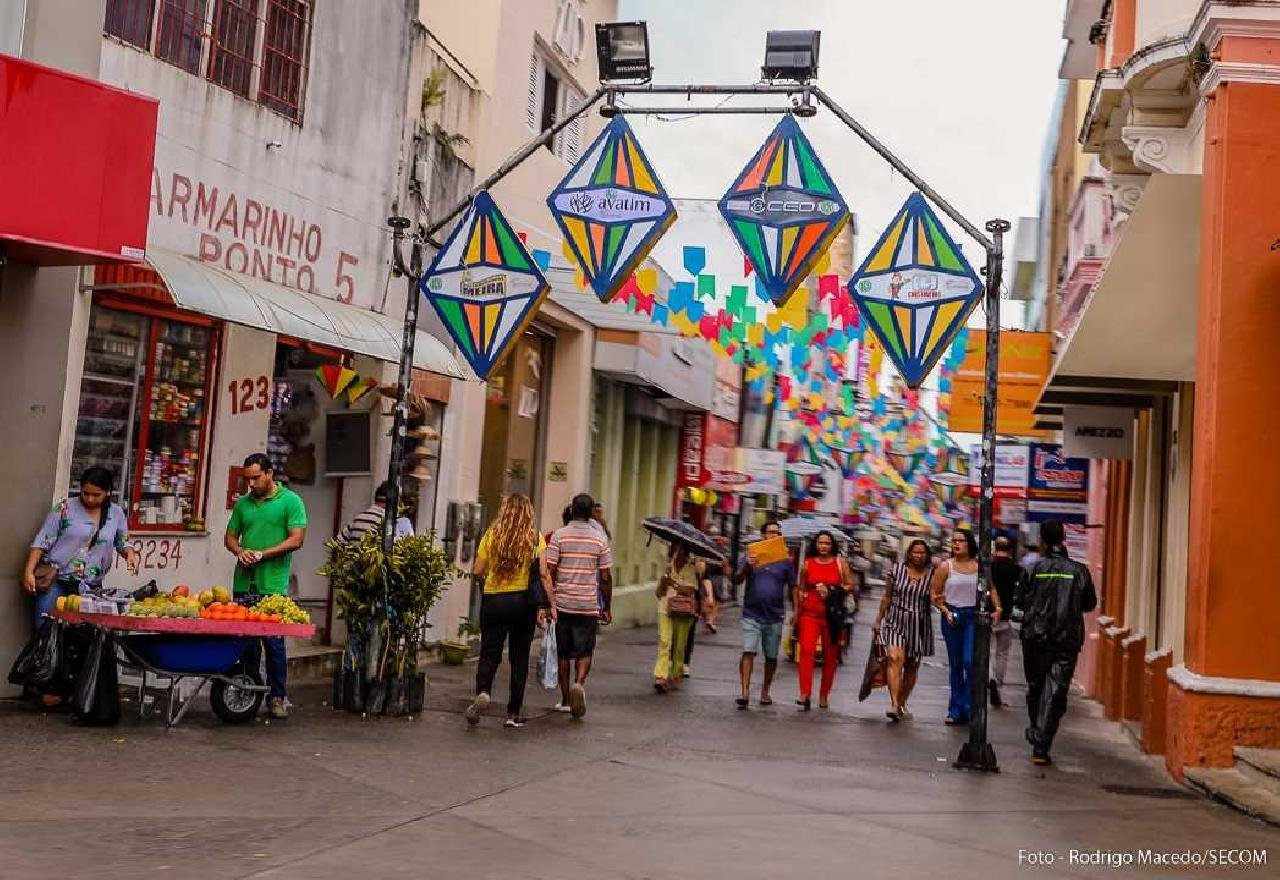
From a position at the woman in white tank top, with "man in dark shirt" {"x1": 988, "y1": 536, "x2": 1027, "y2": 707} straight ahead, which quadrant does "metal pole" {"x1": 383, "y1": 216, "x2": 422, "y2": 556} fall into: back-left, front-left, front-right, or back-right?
back-left

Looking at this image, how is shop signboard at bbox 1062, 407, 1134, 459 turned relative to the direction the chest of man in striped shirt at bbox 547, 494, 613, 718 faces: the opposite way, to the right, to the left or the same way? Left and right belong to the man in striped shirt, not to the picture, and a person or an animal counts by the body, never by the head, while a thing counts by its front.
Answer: the opposite way

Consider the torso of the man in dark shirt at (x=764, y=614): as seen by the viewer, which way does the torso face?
toward the camera

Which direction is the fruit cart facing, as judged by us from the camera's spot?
facing to the right of the viewer

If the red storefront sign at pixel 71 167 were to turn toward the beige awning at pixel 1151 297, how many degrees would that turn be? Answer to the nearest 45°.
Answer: approximately 45° to its left

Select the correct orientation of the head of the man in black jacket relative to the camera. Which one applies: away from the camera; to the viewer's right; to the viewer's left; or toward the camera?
away from the camera

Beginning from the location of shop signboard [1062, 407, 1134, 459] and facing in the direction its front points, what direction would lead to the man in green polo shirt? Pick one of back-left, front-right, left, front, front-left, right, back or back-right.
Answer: front-right

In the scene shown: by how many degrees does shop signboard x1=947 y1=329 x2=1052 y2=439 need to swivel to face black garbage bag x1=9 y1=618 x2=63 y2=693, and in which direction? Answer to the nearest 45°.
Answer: approximately 45° to its right

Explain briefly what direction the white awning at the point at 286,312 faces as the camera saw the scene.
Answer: facing the viewer and to the right of the viewer

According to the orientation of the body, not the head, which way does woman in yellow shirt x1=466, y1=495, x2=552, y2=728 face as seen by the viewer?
away from the camera

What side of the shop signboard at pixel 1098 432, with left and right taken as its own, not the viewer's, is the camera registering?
front

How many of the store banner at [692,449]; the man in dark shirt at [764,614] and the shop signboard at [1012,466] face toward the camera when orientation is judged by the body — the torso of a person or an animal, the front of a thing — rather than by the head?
3
